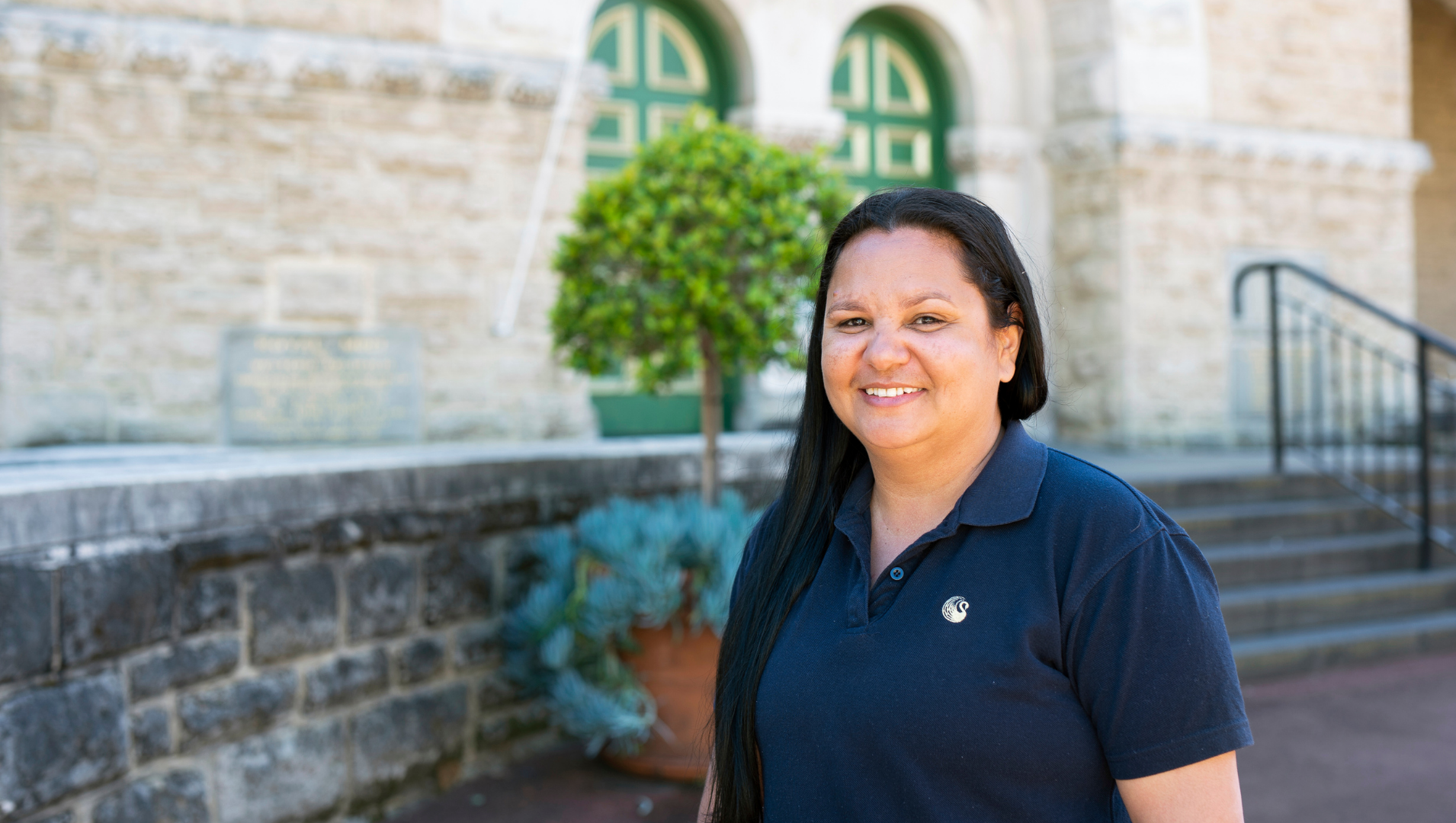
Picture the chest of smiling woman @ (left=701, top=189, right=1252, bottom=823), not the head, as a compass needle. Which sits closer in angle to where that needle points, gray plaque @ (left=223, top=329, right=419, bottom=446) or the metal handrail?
the gray plaque

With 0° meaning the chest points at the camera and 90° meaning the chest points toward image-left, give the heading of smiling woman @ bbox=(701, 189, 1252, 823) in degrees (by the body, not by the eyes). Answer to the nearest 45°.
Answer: approximately 45°

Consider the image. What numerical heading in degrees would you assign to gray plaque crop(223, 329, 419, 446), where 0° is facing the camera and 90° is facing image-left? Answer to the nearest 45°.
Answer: approximately 0°

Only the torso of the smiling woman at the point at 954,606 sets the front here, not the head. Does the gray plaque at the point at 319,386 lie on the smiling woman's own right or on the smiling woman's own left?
on the smiling woman's own right

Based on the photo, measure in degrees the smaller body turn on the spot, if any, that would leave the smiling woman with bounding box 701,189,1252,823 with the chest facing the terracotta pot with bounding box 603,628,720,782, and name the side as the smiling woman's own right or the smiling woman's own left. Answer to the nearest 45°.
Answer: approximately 90° to the smiling woman's own right

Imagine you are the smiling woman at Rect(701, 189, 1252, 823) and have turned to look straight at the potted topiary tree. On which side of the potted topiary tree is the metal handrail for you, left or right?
right

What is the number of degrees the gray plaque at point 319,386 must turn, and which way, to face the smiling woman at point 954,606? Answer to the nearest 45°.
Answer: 0° — it already faces them
